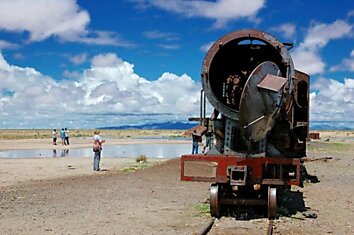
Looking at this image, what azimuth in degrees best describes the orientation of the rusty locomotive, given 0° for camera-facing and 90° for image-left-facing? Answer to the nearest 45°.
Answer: approximately 0°
